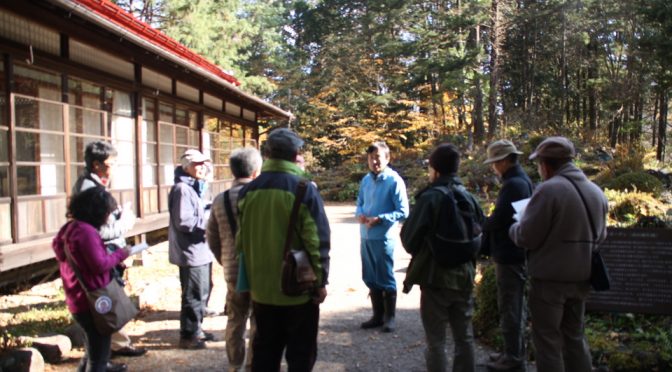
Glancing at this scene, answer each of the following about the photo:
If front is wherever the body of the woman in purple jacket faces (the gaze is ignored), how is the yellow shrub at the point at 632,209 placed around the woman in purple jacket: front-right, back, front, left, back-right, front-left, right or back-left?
front

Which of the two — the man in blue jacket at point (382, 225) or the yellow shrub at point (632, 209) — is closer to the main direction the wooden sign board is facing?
the man in blue jacket

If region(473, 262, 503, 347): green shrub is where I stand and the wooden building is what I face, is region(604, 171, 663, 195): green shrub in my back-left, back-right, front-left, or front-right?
back-right

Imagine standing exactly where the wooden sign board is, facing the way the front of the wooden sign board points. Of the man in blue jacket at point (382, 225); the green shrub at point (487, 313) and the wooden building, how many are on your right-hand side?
3

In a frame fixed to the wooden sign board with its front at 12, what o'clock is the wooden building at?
The wooden building is roughly at 3 o'clock from the wooden sign board.

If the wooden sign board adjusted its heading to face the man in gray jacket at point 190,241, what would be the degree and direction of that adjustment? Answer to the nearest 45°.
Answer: approximately 45° to its right

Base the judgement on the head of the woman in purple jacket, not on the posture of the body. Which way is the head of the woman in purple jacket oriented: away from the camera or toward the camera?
away from the camera

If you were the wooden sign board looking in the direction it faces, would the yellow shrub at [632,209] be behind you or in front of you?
behind

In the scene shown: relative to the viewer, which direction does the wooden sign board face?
toward the camera

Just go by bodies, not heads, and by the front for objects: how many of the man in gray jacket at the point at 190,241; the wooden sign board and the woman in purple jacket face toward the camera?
1

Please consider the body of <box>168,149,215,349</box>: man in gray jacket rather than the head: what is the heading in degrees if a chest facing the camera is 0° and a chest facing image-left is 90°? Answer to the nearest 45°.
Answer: approximately 270°
